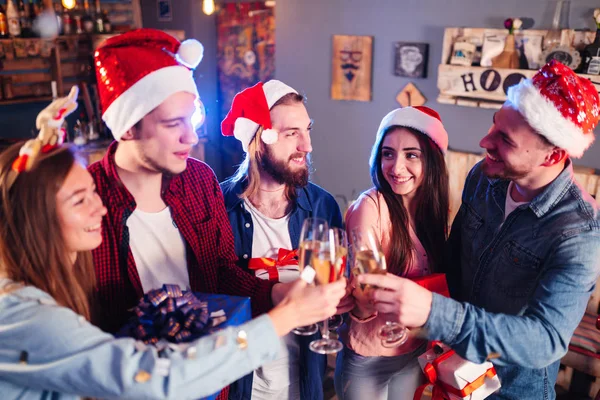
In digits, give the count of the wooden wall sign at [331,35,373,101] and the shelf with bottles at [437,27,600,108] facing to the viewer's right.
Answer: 0

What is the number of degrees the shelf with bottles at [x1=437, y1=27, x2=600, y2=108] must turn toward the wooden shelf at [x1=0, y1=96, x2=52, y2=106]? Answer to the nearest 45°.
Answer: approximately 90° to its right

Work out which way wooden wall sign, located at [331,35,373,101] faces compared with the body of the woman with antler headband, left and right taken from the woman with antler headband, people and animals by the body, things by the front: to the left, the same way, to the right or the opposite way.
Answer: to the right

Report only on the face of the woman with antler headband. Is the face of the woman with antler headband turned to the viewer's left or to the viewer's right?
to the viewer's right

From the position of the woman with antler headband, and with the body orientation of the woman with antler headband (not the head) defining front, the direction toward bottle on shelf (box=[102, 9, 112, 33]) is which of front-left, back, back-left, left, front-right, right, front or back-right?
left

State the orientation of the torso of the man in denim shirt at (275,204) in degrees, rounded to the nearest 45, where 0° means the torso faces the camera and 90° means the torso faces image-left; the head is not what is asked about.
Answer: approximately 0°

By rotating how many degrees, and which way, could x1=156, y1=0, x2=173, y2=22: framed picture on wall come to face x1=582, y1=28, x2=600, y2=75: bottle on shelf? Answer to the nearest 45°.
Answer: approximately 45° to its left

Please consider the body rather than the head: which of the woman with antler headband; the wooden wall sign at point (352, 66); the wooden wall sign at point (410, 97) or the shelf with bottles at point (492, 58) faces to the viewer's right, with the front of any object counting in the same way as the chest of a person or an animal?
the woman with antler headband

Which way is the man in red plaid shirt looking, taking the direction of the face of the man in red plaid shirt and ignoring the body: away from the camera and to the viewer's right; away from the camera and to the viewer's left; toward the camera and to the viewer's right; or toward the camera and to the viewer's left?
toward the camera and to the viewer's right

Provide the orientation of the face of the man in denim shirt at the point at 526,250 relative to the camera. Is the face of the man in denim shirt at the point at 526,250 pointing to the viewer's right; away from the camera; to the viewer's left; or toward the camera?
to the viewer's left

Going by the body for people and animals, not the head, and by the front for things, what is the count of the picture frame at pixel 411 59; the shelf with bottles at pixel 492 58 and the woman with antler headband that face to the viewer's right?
1

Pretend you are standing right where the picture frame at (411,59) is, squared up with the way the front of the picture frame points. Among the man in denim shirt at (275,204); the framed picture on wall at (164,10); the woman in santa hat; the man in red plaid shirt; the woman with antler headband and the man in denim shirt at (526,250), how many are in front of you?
5

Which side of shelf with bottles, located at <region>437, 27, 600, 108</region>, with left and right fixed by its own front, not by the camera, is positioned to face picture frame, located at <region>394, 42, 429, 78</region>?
right

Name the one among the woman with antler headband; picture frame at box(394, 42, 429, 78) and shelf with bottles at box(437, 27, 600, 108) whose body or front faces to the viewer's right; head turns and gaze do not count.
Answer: the woman with antler headband
